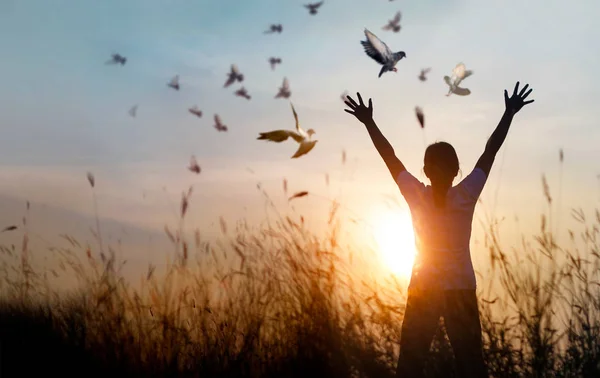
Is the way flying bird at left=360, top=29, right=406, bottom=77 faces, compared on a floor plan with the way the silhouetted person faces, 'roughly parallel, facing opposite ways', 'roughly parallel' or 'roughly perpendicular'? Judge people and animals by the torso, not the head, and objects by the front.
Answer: roughly perpendicular

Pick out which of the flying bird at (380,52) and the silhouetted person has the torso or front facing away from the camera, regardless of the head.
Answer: the silhouetted person

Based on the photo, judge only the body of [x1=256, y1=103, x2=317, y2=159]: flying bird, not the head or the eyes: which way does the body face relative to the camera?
to the viewer's right

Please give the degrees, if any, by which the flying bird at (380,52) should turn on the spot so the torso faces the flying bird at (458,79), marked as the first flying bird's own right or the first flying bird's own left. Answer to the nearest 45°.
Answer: approximately 45° to the first flying bird's own left

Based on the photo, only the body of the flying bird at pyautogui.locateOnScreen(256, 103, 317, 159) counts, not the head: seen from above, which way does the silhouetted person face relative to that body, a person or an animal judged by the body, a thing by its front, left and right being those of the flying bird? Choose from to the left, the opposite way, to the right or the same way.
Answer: to the left

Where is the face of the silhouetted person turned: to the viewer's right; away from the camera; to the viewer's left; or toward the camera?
away from the camera

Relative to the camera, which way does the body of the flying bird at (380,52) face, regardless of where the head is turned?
to the viewer's right

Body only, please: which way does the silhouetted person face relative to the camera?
away from the camera
